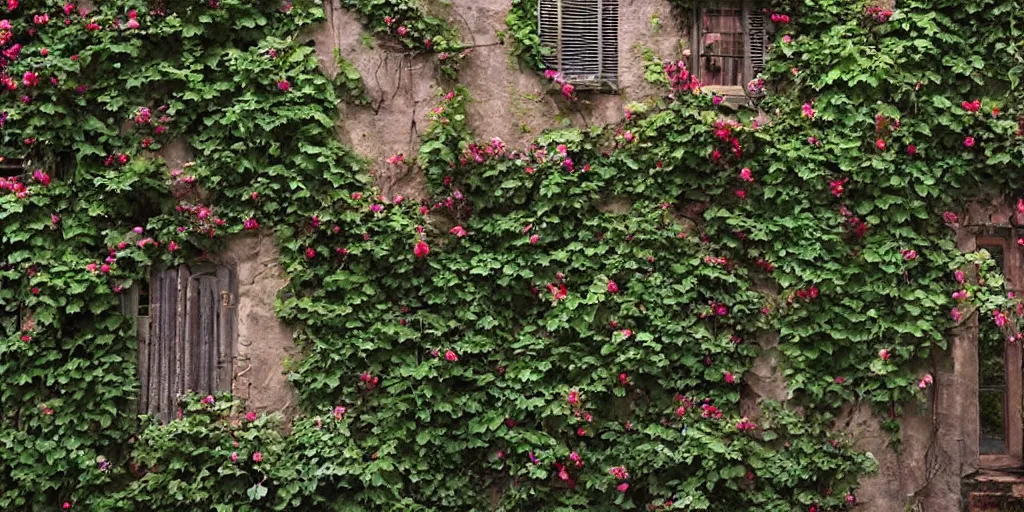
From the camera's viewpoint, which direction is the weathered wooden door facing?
toward the camera
